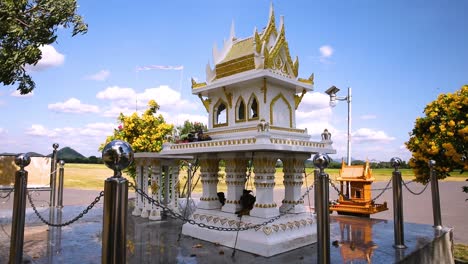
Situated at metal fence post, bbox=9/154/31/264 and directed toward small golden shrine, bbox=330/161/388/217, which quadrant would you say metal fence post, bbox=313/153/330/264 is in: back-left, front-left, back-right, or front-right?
front-right

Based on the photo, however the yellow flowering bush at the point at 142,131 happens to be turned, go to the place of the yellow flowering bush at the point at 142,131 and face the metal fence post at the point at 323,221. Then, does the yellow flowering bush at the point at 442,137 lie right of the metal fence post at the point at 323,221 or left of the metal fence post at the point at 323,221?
left

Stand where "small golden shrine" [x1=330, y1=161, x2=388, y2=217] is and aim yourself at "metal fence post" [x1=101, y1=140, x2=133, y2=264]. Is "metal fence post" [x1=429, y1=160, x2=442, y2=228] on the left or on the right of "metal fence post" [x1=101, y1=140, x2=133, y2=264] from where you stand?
left

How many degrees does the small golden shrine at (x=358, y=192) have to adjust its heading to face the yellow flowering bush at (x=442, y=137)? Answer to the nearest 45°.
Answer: approximately 180°
